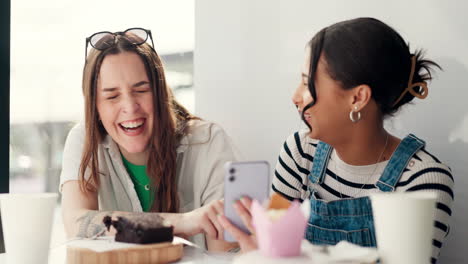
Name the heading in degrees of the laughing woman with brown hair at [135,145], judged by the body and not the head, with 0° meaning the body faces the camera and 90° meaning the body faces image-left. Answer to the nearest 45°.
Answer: approximately 0°

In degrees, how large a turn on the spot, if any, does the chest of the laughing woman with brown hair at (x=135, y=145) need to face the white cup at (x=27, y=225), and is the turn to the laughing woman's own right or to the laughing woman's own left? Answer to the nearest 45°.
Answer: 0° — they already face it

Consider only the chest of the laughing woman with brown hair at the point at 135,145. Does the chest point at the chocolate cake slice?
yes
